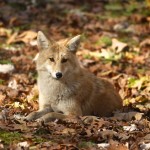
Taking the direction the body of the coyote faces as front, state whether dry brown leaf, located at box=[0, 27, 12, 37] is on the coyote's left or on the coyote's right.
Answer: on the coyote's right

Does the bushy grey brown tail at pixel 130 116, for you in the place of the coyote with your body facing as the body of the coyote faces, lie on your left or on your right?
on your left

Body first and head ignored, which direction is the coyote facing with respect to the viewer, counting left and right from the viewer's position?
facing the viewer and to the left of the viewer

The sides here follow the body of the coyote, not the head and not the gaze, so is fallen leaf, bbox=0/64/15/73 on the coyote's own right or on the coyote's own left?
on the coyote's own right
